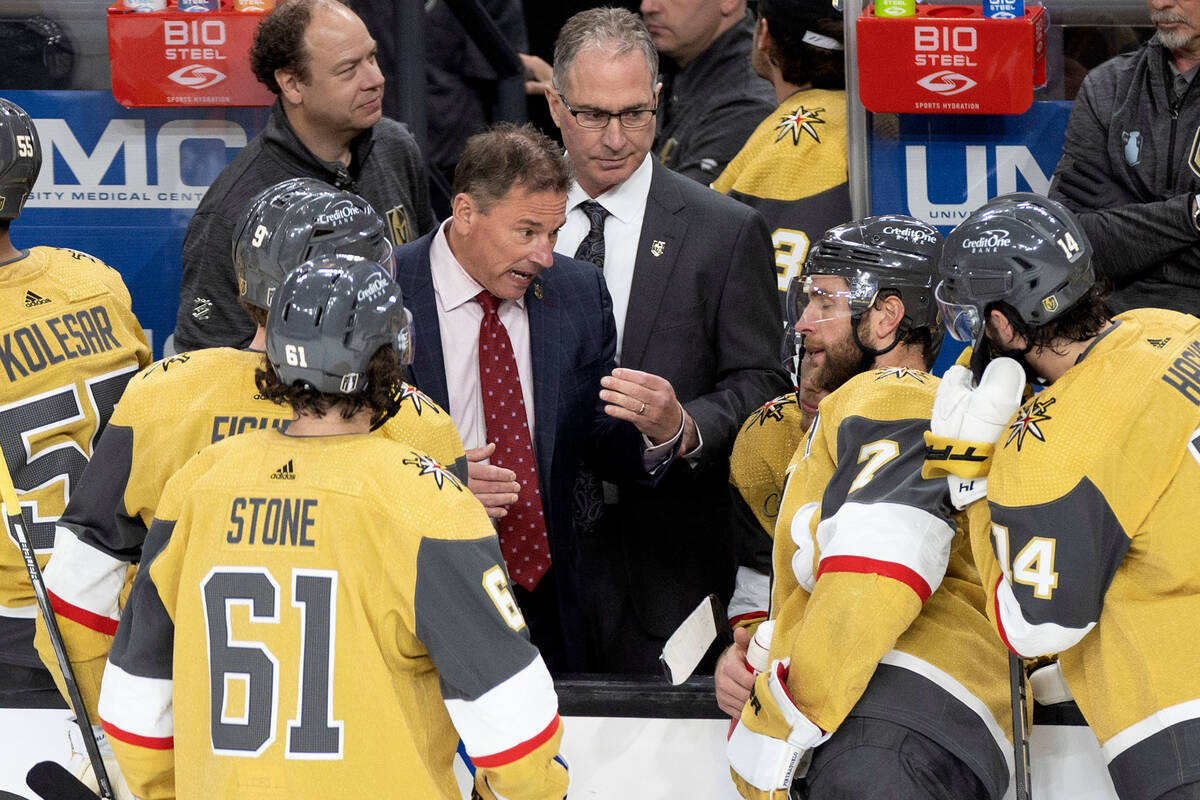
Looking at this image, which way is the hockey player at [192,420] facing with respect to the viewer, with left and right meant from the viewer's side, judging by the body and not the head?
facing away from the viewer and to the right of the viewer

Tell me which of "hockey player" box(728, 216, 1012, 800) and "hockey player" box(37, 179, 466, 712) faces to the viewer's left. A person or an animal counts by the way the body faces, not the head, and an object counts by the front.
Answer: "hockey player" box(728, 216, 1012, 800)

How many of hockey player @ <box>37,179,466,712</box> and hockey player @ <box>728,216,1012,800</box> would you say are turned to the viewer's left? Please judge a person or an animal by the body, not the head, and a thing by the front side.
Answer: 1

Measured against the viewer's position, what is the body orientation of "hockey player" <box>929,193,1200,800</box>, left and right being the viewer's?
facing away from the viewer and to the left of the viewer

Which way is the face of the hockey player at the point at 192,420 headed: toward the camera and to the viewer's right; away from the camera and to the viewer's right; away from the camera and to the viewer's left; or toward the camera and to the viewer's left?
away from the camera and to the viewer's right

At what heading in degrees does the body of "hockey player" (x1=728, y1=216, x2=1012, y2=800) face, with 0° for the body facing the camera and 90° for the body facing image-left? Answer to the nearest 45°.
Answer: approximately 90°
